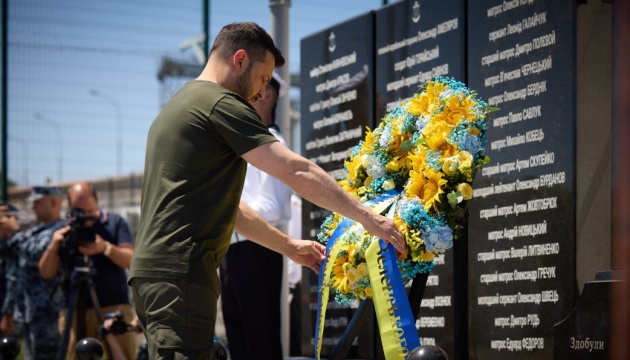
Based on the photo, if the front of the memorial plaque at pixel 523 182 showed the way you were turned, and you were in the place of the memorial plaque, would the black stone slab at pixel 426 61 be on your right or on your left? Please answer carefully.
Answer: on your right

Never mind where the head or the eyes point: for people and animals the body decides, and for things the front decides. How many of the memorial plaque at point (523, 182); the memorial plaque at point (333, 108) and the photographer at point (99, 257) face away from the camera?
0

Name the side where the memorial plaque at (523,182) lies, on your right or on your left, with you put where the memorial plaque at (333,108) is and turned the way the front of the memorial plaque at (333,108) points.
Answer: on your left

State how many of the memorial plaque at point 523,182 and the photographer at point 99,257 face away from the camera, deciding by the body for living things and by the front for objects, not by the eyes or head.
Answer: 0

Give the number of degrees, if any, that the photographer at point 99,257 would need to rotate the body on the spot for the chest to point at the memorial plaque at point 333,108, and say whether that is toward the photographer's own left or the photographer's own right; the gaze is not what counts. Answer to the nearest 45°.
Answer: approximately 90° to the photographer's own left

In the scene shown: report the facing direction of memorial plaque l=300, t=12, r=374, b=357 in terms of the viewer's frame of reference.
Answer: facing the viewer and to the left of the viewer

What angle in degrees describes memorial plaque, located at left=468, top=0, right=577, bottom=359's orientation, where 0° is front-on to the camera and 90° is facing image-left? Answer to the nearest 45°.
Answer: approximately 45°

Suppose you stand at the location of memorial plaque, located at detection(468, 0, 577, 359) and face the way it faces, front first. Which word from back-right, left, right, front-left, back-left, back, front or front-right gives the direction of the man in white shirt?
front-right

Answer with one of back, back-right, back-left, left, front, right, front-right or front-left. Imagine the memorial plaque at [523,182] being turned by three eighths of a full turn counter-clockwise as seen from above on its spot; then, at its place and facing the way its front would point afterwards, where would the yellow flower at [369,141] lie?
back-right

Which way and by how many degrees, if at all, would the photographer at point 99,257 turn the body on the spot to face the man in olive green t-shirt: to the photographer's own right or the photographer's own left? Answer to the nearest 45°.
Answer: approximately 45° to the photographer's own left

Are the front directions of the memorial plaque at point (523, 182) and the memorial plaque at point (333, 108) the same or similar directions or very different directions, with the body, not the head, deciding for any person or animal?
same or similar directions

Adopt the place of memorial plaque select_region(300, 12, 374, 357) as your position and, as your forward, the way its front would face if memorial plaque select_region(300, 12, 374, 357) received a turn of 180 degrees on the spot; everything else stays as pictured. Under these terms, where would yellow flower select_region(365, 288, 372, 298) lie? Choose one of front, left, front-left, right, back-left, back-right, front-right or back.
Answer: back-right
